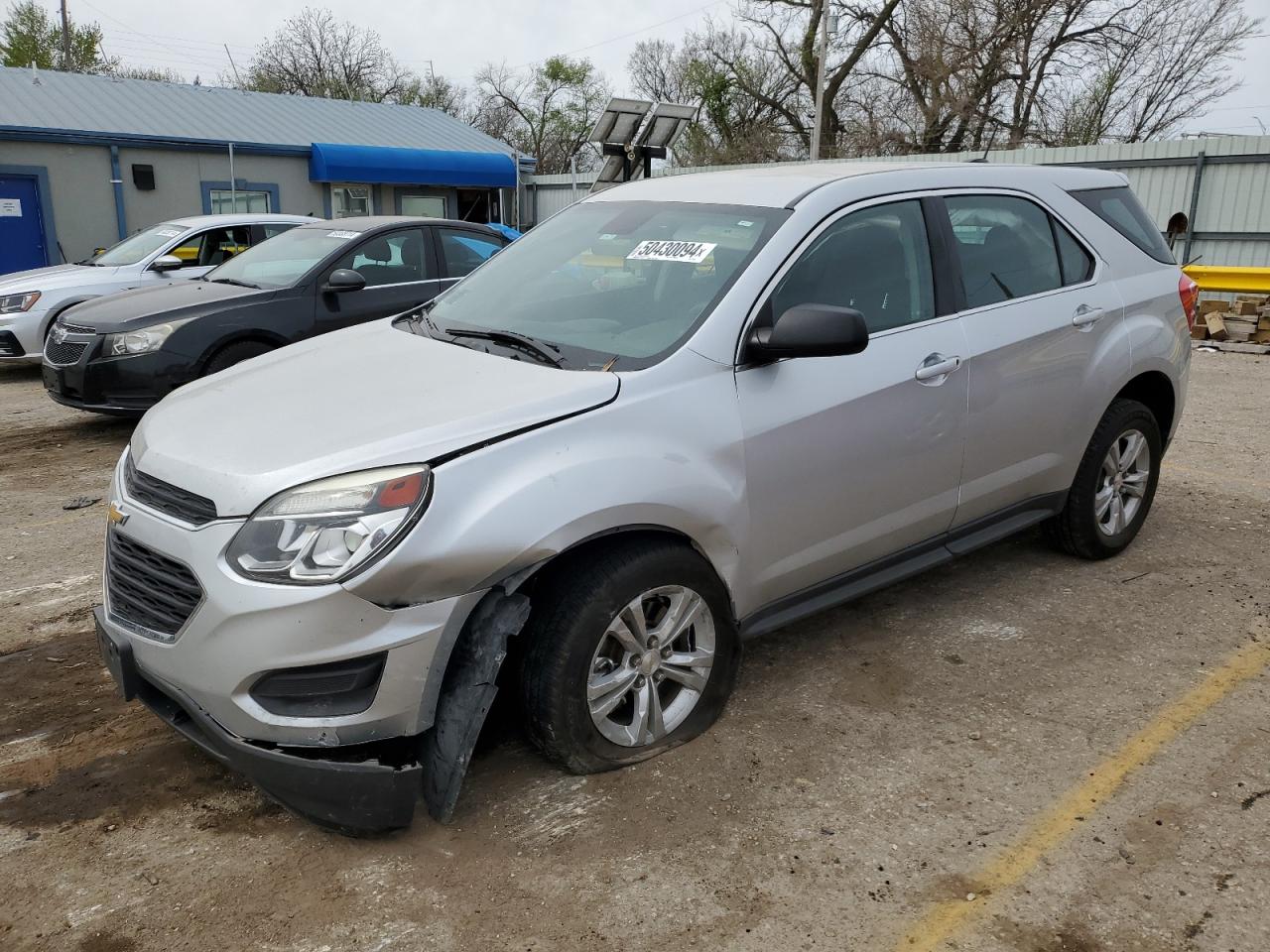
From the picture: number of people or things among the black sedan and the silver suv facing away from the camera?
0

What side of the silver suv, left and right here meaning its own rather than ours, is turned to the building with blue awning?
right

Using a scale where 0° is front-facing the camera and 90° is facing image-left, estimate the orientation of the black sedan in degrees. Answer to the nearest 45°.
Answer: approximately 45°

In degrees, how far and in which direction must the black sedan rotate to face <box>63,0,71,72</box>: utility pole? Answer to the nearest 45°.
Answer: approximately 135° to its right

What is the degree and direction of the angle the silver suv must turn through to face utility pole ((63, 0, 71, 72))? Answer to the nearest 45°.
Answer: approximately 90° to its right

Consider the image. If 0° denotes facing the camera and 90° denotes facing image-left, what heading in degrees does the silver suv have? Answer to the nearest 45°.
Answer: approximately 45°

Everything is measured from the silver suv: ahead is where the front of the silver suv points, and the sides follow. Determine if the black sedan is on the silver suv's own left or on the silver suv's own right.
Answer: on the silver suv's own right

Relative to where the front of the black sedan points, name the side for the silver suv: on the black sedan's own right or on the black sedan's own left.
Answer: on the black sedan's own left
